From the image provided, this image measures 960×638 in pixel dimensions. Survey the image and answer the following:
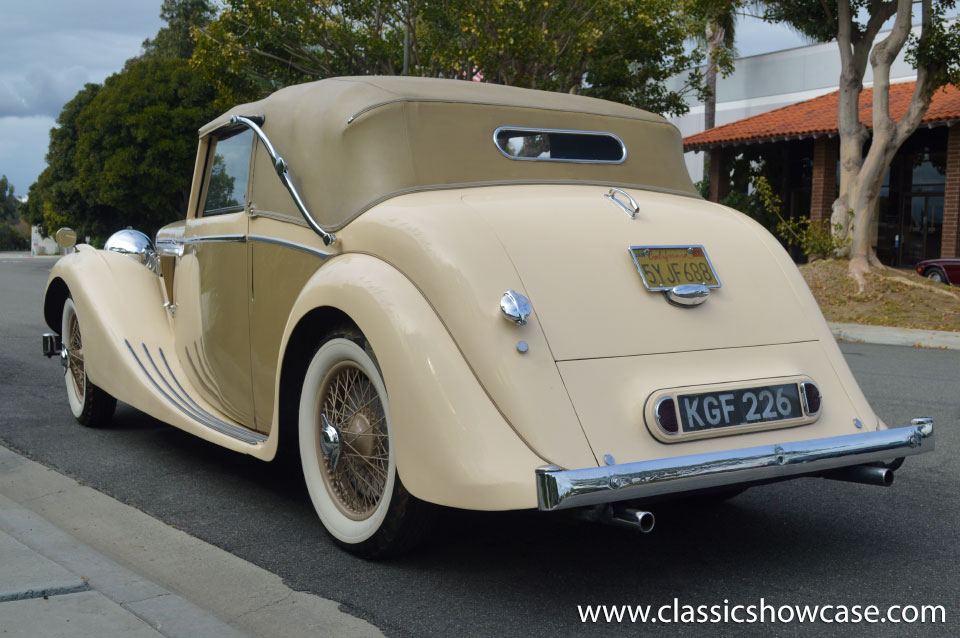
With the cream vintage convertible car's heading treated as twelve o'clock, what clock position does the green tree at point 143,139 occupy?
The green tree is roughly at 1 o'clock from the cream vintage convertible car.

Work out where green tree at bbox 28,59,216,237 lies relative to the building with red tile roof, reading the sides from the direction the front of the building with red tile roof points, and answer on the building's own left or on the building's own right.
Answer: on the building's own right

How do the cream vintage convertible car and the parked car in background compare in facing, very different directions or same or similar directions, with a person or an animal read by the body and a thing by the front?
same or similar directions

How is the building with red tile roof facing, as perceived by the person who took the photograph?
facing the viewer and to the left of the viewer

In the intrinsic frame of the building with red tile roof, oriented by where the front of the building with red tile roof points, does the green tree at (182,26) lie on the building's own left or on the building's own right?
on the building's own right

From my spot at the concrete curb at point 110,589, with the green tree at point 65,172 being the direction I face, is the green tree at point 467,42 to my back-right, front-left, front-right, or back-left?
front-right

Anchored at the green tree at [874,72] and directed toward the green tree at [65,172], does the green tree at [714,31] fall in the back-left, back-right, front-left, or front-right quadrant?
front-right

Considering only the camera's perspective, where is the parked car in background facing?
facing to the left of the viewer

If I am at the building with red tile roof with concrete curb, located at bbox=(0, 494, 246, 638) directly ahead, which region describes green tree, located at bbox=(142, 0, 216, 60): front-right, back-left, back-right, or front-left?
back-right

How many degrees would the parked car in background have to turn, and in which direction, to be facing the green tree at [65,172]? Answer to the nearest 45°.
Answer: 0° — it already faces it

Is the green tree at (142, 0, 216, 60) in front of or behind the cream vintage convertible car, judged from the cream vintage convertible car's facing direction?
in front

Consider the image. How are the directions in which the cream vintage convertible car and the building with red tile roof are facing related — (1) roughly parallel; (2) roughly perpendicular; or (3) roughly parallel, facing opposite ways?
roughly perpendicular

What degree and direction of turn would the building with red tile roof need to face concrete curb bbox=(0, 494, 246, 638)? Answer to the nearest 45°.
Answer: approximately 45° to its left

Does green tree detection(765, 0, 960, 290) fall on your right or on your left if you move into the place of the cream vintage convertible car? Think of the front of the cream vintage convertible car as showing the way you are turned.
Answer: on your right

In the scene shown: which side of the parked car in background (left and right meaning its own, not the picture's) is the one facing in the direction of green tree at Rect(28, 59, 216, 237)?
front

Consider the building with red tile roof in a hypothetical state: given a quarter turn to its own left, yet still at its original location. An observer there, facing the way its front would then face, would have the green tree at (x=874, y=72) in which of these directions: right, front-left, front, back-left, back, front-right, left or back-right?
front-right

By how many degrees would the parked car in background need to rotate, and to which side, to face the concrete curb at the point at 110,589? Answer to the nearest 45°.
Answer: approximately 90° to its left
